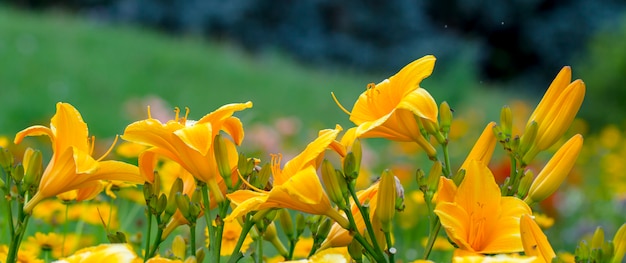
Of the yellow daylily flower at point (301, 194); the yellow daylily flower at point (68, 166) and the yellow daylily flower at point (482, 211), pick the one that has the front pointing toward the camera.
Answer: the yellow daylily flower at point (482, 211)

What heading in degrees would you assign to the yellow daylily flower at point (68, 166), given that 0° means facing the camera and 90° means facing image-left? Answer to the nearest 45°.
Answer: approximately 270°

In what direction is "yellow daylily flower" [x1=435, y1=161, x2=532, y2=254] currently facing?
toward the camera

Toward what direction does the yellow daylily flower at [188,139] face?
to the viewer's left
